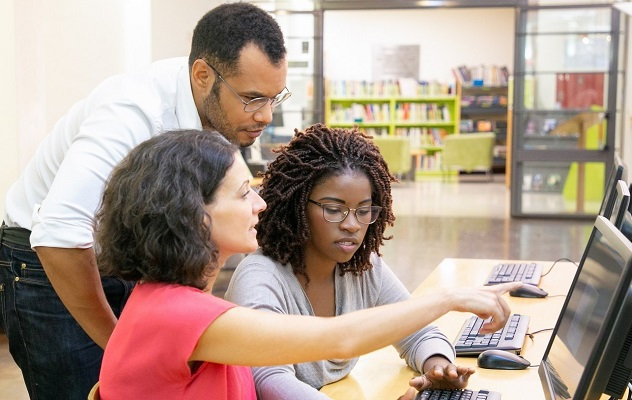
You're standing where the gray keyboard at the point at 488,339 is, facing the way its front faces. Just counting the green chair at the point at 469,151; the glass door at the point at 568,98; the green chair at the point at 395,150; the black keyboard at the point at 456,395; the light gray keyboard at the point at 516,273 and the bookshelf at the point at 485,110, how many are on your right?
5

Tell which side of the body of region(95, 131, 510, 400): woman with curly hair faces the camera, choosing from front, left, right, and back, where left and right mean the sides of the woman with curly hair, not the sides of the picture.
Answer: right

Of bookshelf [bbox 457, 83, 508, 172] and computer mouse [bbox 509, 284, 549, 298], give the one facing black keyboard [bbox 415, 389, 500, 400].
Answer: the bookshelf

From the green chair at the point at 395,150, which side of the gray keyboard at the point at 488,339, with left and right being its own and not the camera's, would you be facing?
right

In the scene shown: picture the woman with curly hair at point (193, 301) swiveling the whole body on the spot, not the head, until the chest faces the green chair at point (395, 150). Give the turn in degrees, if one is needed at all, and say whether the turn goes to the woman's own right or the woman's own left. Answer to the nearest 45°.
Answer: approximately 90° to the woman's own left

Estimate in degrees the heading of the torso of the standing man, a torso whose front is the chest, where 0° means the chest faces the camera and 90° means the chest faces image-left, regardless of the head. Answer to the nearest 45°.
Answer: approximately 270°

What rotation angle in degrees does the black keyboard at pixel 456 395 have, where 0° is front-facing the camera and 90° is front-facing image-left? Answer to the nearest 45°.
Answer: approximately 90°

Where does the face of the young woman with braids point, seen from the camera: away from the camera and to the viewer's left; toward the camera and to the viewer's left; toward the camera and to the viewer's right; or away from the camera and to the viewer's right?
toward the camera and to the viewer's right

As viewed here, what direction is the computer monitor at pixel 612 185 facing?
to the viewer's left

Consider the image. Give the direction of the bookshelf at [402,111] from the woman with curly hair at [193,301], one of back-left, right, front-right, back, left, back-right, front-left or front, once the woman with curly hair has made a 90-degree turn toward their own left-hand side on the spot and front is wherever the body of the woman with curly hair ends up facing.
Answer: front

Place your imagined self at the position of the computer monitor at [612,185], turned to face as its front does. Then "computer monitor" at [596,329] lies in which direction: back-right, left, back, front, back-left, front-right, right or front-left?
left
